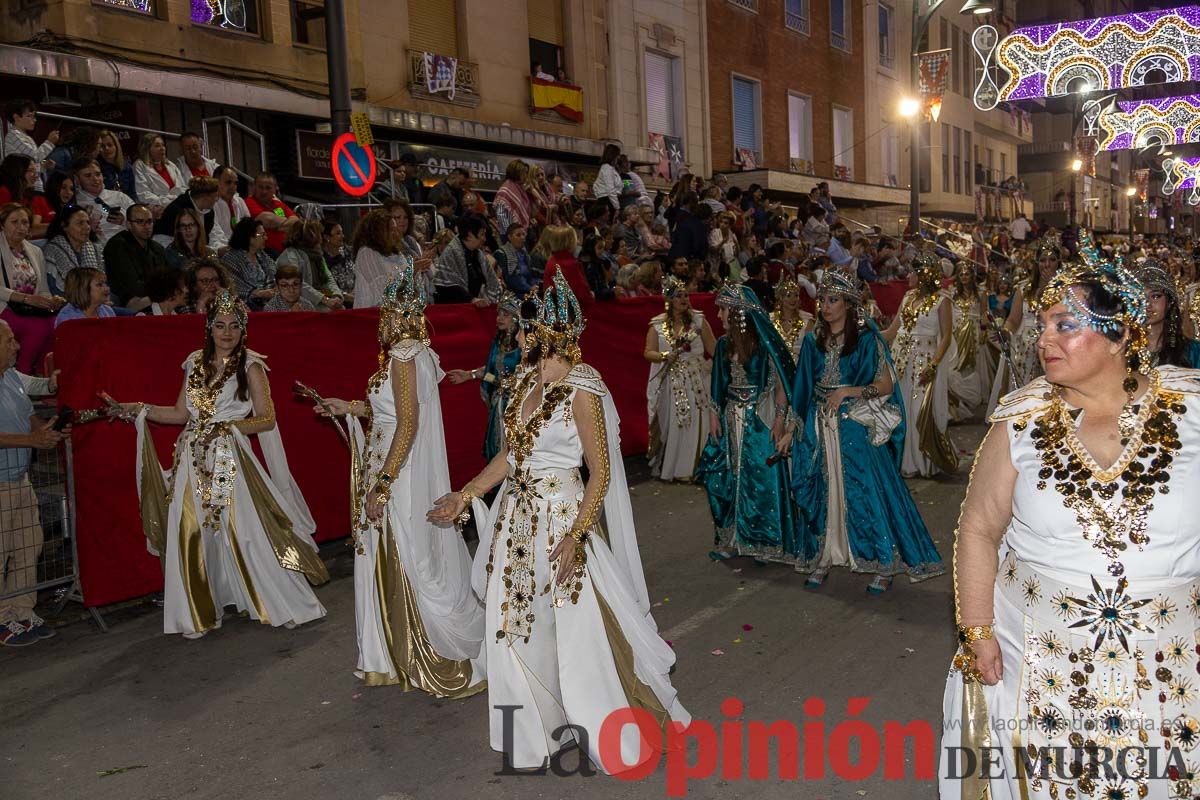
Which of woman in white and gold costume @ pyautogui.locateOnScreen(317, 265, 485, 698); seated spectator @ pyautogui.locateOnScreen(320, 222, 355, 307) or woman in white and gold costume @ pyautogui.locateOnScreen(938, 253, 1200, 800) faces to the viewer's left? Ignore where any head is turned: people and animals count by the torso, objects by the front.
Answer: woman in white and gold costume @ pyautogui.locateOnScreen(317, 265, 485, 698)

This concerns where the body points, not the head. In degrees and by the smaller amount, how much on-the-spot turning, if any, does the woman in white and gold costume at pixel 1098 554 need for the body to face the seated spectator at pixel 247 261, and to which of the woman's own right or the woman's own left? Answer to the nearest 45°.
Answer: approximately 135° to the woman's own right

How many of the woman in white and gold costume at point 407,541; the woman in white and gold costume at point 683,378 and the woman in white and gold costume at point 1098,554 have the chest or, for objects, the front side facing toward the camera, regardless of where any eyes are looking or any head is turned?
2

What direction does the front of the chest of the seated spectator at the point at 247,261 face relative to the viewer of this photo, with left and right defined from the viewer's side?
facing the viewer and to the right of the viewer

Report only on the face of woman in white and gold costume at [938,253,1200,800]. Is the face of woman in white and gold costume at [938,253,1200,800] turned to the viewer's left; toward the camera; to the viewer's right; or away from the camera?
to the viewer's left

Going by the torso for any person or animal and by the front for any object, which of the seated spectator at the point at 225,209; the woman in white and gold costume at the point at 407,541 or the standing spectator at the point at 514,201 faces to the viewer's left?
the woman in white and gold costume

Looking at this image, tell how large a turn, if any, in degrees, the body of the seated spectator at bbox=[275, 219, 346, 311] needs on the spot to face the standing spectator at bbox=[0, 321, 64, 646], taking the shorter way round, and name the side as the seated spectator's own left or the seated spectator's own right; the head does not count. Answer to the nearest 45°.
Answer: approximately 90° to the seated spectator's own right

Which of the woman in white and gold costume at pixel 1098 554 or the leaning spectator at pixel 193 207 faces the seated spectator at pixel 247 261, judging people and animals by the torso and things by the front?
the leaning spectator

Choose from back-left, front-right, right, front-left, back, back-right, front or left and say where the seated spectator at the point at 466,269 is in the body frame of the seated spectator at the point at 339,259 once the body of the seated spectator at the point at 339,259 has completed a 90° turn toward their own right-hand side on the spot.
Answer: back-left

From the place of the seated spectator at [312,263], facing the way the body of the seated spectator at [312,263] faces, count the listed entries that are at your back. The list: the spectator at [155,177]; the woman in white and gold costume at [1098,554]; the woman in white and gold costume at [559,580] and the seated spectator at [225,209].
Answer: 2

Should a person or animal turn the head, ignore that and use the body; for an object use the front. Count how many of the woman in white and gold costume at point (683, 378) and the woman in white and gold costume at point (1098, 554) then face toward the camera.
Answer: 2

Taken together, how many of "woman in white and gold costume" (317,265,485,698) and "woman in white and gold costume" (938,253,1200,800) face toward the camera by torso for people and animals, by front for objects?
1

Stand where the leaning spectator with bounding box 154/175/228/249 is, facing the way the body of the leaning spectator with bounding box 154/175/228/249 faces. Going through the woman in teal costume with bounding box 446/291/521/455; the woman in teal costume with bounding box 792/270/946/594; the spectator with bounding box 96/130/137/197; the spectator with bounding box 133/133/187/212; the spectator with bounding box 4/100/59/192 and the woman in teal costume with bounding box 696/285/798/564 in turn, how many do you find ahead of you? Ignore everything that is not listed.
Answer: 3
